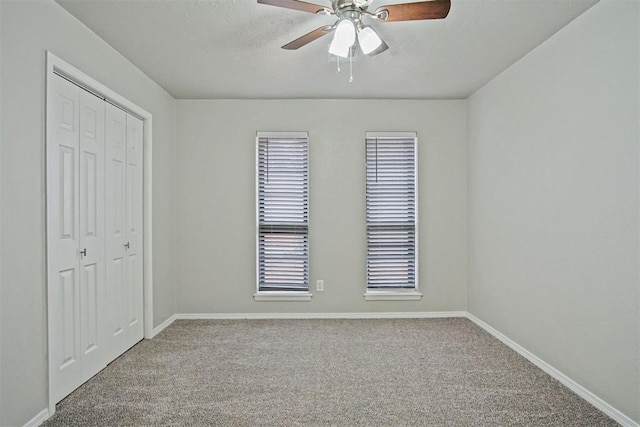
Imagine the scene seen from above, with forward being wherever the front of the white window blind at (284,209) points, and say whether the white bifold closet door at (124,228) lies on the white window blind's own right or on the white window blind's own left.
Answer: on the white window blind's own right

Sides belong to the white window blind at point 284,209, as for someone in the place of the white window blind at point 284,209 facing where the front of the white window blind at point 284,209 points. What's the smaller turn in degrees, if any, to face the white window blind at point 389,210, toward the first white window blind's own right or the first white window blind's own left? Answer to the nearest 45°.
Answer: approximately 90° to the first white window blind's own left

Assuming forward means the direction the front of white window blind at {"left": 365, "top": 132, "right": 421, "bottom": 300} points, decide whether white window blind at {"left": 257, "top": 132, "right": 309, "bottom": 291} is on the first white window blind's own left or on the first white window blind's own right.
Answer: on the first white window blind's own right

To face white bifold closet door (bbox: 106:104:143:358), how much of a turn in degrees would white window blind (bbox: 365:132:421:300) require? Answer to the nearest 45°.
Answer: approximately 45° to its right

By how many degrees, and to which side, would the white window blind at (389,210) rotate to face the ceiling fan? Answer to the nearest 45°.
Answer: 0° — it already faces it

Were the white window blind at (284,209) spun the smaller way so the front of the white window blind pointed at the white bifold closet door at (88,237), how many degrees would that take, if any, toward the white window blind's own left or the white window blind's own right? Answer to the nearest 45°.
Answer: approximately 45° to the white window blind's own right

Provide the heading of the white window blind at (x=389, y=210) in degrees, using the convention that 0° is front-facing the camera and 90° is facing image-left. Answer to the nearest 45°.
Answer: approximately 0°

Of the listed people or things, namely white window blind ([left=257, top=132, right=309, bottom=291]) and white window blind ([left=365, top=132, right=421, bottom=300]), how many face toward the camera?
2

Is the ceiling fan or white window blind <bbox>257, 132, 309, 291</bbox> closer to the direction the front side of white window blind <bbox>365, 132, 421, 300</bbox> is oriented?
the ceiling fan

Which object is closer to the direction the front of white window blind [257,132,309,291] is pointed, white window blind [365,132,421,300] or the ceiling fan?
the ceiling fan

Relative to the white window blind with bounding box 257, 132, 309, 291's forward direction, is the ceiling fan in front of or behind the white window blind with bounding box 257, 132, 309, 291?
in front
